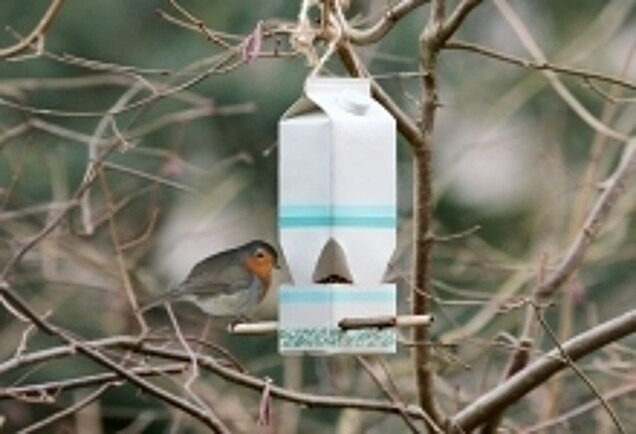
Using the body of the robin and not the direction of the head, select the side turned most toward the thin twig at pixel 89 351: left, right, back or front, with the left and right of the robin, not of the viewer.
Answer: back

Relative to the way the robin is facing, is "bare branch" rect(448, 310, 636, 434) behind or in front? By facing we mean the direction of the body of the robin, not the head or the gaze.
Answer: in front

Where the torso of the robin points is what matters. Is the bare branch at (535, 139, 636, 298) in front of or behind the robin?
in front

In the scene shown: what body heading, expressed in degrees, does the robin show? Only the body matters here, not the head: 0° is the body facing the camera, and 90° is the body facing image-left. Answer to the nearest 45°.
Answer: approximately 270°

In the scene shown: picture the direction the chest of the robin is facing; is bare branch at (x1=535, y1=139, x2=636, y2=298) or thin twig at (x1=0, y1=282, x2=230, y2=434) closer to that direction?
the bare branch
